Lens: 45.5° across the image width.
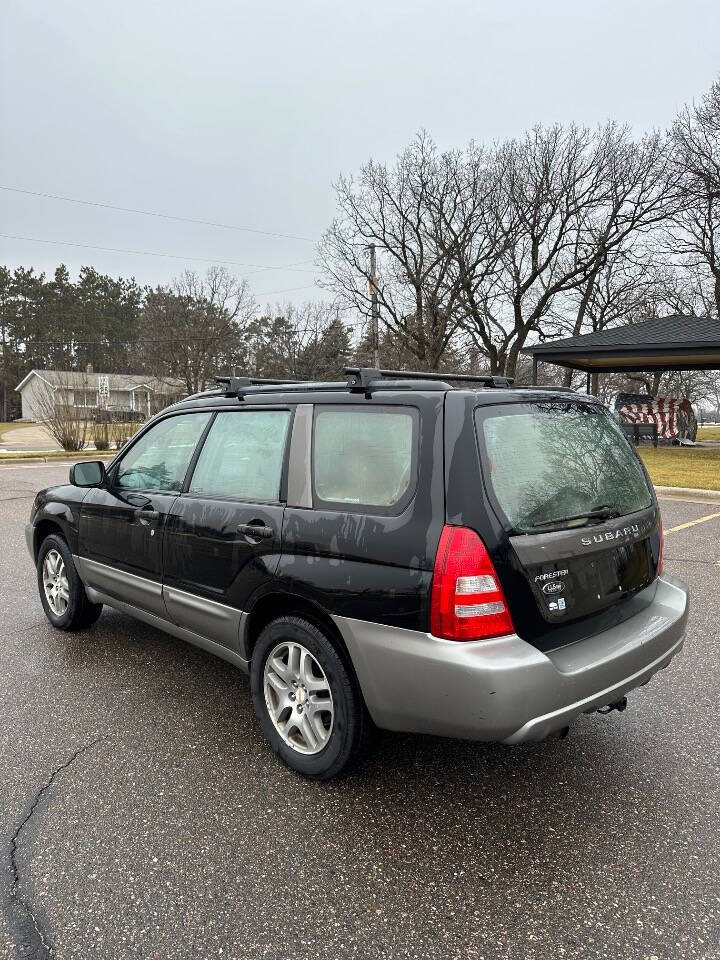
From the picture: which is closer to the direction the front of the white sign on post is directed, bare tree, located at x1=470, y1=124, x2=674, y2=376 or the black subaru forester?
the black subaru forester

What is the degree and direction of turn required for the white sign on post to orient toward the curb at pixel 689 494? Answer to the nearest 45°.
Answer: approximately 45° to its left

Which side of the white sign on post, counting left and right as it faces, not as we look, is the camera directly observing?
front

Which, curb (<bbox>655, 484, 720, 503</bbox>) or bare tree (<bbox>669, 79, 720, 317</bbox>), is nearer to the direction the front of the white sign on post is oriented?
the curb

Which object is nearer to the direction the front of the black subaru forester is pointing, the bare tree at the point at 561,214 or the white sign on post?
the white sign on post

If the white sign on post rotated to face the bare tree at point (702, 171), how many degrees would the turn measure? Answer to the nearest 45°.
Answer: approximately 90° to its left

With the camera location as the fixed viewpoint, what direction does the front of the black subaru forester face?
facing away from the viewer and to the left of the viewer

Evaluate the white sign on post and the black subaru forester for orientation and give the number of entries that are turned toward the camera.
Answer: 1

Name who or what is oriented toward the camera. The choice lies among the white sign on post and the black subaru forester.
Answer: the white sign on post

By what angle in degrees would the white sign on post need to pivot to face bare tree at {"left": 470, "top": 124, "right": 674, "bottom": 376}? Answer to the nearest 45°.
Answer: approximately 90° to its left

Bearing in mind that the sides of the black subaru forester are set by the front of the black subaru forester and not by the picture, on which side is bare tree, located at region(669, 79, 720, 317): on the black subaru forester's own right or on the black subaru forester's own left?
on the black subaru forester's own right

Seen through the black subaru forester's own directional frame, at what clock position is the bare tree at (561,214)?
The bare tree is roughly at 2 o'clock from the black subaru forester.

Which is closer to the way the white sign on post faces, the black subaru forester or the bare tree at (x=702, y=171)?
the black subaru forester

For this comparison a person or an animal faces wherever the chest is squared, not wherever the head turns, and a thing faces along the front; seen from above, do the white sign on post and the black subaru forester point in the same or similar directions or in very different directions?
very different directions
